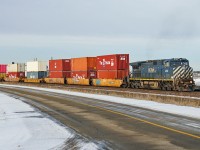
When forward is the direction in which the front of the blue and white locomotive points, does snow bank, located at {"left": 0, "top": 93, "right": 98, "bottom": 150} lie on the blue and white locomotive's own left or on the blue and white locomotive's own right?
on the blue and white locomotive's own right

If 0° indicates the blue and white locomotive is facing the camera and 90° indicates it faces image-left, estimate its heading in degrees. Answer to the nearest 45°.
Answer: approximately 315°
